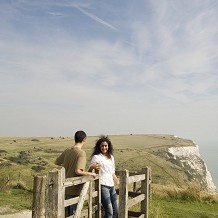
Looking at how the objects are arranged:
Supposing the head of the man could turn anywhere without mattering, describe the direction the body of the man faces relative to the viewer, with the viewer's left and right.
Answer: facing away from the viewer and to the right of the viewer

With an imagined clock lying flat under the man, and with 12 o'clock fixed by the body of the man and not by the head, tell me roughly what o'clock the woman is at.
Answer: The woman is roughly at 12 o'clock from the man.
